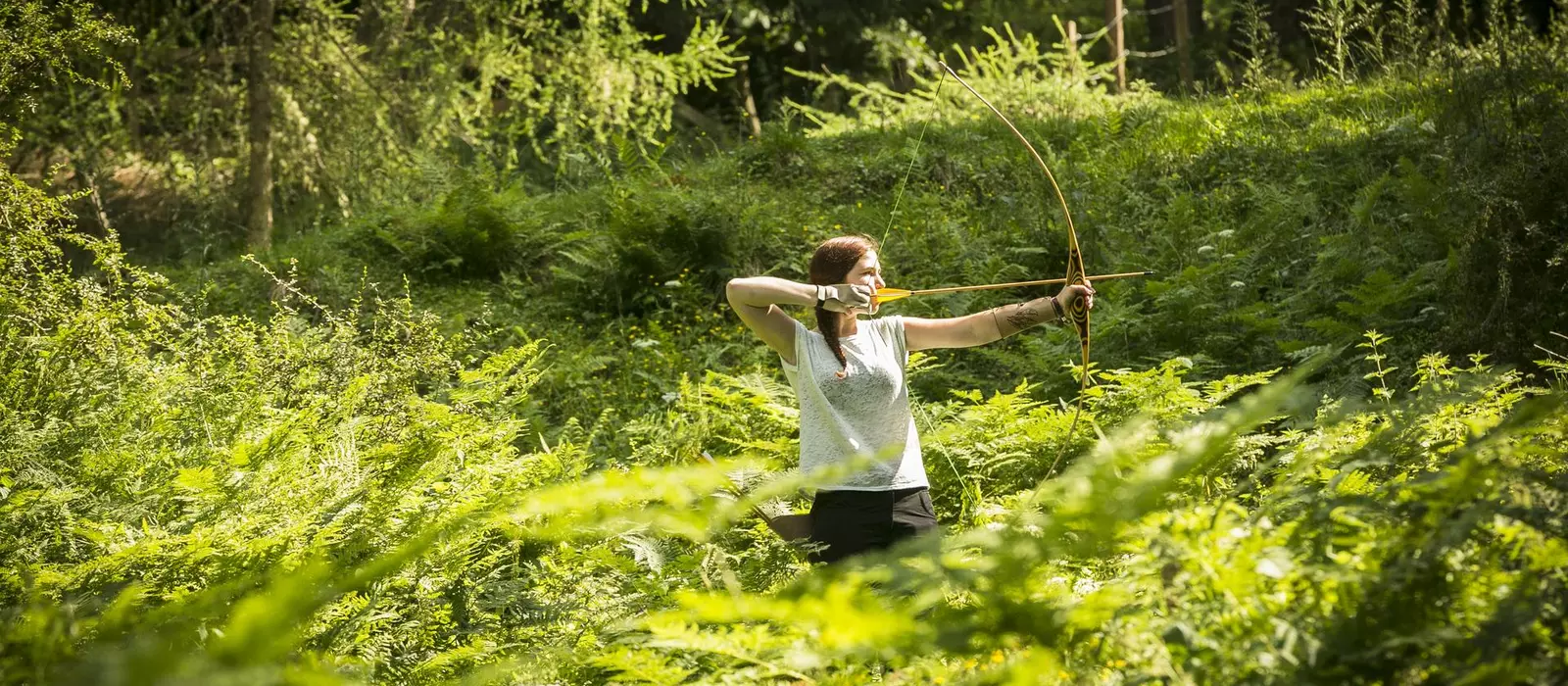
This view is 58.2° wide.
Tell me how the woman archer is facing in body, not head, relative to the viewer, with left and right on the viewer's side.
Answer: facing the viewer and to the right of the viewer
